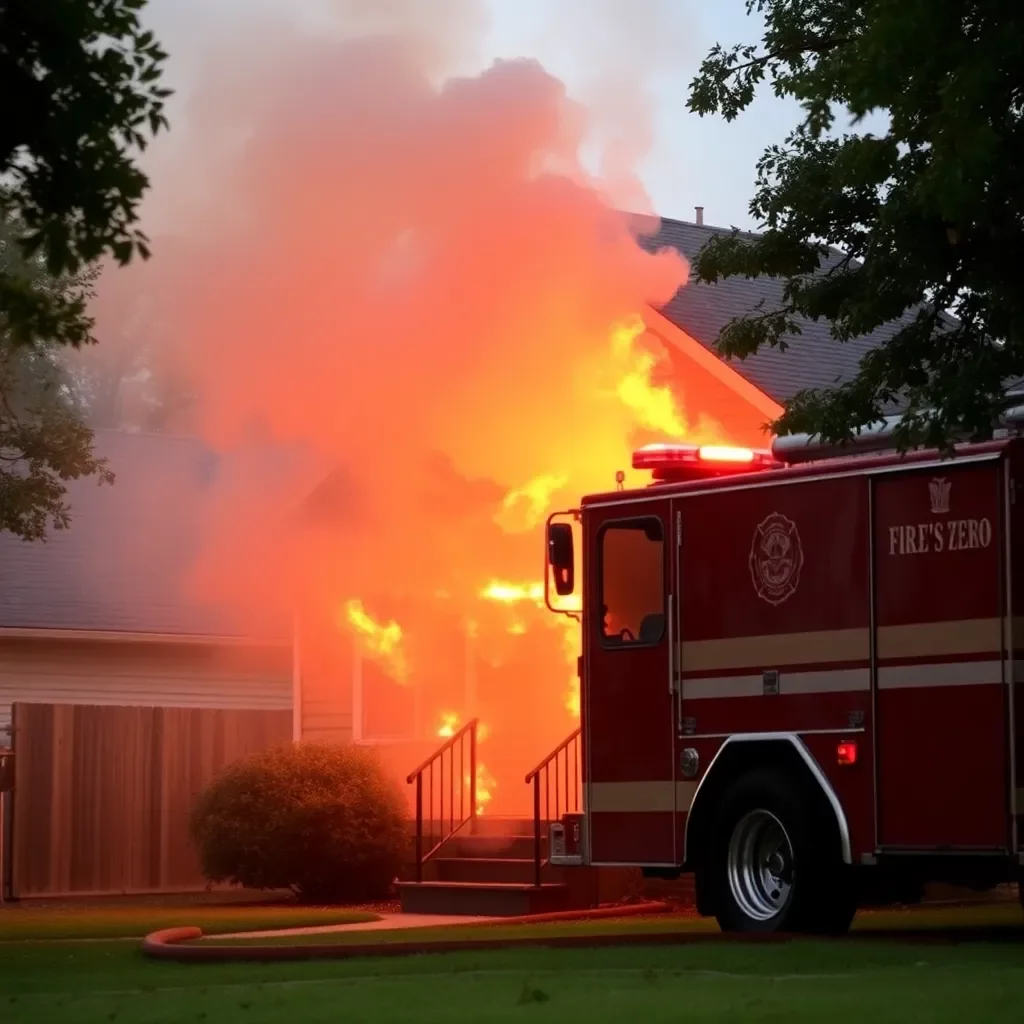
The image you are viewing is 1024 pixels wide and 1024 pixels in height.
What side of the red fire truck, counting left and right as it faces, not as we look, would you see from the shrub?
front

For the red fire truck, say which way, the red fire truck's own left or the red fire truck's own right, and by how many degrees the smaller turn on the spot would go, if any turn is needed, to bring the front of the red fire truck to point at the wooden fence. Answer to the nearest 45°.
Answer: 0° — it already faces it

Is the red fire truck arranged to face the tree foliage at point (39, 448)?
yes

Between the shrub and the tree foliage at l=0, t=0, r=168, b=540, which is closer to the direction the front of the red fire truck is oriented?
the shrub

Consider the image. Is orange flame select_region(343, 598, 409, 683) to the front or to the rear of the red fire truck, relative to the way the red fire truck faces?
to the front

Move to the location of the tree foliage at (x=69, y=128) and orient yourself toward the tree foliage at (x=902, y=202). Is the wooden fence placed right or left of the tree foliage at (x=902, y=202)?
left

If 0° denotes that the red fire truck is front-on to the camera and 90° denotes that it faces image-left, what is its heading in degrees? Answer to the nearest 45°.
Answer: approximately 135°

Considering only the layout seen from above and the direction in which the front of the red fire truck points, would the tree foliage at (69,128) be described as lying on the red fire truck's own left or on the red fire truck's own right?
on the red fire truck's own left

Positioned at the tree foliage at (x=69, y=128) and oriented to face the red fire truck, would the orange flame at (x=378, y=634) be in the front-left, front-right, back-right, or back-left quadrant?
front-left
